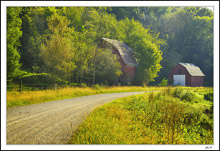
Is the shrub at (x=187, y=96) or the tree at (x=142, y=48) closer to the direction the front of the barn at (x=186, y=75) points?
the shrub

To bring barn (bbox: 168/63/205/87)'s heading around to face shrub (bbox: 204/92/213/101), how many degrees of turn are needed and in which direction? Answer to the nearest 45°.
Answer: approximately 90° to its left

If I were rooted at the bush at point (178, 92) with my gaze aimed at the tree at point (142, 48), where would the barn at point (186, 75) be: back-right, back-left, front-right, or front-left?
front-right

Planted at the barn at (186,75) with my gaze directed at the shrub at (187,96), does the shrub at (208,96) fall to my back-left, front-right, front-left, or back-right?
front-left

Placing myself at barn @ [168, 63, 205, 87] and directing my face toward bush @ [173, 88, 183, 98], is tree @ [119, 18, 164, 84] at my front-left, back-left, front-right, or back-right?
back-right

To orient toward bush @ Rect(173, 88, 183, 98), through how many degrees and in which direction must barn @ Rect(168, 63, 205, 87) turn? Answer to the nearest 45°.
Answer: approximately 45° to its left

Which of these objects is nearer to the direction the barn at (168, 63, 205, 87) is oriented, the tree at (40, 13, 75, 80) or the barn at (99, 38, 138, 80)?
the tree

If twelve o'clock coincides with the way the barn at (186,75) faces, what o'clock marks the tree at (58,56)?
The tree is roughly at 1 o'clock from the barn.

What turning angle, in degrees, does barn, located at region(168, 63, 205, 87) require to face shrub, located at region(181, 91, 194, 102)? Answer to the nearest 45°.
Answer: approximately 45° to its left

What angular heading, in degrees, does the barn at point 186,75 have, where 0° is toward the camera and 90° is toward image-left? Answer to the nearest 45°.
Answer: approximately 45°

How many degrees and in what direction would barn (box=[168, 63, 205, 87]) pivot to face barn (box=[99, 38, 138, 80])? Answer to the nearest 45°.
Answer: approximately 90° to its right

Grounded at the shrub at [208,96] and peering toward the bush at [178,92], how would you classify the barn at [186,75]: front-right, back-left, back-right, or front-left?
front-right

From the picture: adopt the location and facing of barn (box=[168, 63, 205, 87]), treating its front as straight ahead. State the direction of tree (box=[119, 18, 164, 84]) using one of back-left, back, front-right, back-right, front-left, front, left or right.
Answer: right
